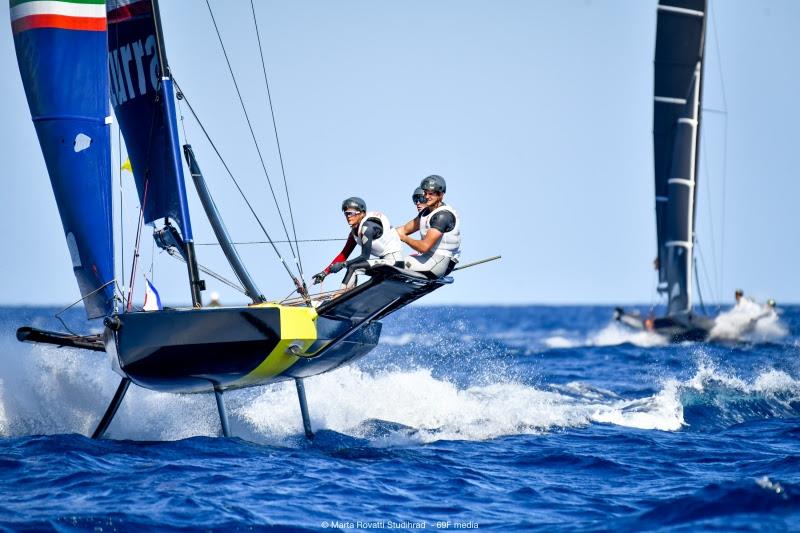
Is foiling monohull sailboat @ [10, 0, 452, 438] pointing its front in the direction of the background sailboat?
no
